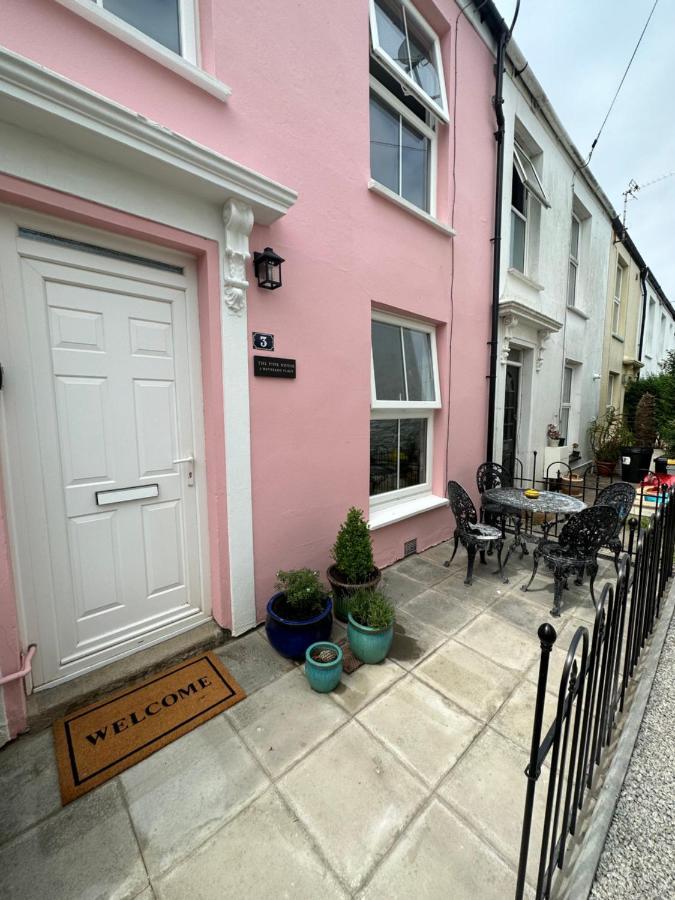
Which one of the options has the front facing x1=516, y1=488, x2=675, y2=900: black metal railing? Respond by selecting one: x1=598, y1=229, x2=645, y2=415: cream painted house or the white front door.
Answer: the white front door

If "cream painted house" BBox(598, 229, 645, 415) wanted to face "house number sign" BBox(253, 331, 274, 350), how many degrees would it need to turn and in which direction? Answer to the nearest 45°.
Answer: approximately 90° to its right

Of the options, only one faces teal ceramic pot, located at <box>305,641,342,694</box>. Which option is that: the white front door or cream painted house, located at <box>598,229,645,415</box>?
the white front door

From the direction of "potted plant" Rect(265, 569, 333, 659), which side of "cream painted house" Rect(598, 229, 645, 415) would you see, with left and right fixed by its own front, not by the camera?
right

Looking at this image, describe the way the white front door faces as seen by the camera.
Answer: facing the viewer and to the right of the viewer

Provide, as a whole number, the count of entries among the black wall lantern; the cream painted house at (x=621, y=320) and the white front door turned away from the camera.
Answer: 0

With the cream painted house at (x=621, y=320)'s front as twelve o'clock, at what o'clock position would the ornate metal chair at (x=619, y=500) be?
The ornate metal chair is roughly at 3 o'clock from the cream painted house.

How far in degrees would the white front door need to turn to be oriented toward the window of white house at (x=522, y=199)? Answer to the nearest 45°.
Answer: approximately 45° to its left

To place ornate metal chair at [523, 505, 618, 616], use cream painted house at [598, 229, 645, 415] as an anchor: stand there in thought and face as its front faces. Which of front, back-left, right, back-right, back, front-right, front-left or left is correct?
right

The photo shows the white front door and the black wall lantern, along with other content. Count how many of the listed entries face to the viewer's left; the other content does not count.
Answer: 0

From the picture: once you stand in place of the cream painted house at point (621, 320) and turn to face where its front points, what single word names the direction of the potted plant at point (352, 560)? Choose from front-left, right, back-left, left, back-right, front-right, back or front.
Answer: right

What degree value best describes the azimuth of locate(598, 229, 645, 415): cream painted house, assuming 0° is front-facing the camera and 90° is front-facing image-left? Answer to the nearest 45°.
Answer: approximately 270°

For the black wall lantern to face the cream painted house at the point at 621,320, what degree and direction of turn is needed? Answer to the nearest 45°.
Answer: approximately 90° to its left
